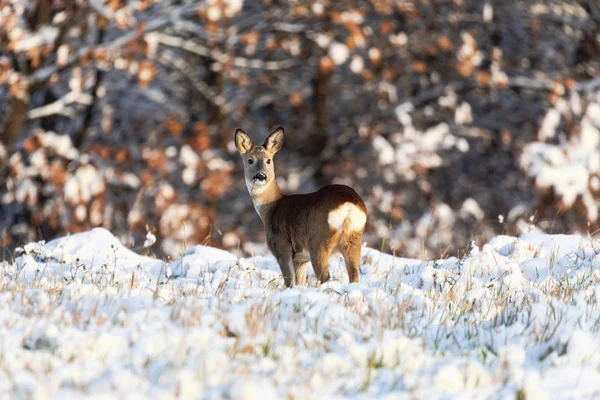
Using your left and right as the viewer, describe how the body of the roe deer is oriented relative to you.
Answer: facing away from the viewer and to the left of the viewer

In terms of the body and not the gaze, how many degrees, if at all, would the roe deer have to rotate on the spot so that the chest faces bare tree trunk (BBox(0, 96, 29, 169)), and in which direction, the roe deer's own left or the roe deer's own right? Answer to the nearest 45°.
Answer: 0° — it already faces it
